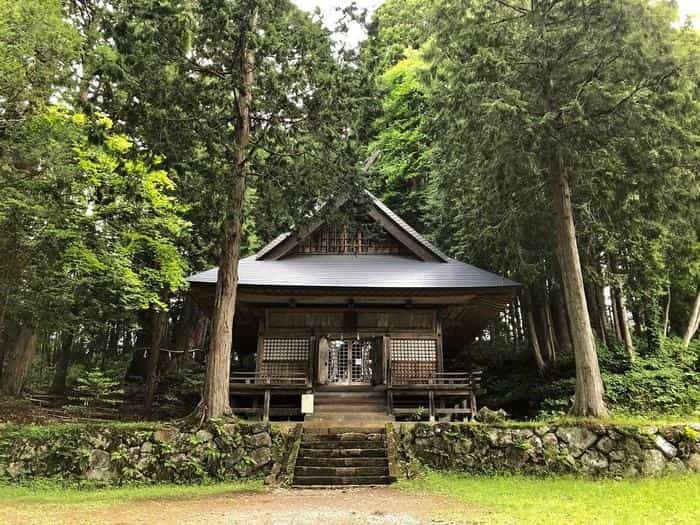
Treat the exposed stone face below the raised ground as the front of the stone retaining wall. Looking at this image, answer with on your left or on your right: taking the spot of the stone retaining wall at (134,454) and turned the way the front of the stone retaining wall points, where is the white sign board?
on your left

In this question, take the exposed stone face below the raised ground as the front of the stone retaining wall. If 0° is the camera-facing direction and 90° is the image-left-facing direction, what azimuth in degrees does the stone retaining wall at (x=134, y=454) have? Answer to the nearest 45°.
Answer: approximately 0°

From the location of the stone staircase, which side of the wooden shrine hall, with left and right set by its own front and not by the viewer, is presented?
front

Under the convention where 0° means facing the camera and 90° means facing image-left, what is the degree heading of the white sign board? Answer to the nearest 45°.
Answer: approximately 0°

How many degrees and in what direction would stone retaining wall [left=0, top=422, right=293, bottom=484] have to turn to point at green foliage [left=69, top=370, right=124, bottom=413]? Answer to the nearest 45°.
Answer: approximately 180°

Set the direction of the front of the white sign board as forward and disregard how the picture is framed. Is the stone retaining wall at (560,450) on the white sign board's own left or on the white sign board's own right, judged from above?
on the white sign board's own left

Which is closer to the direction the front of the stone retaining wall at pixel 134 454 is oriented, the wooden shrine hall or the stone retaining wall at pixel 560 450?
the stone retaining wall

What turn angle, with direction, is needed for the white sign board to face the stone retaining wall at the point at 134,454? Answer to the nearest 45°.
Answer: approximately 45° to its right

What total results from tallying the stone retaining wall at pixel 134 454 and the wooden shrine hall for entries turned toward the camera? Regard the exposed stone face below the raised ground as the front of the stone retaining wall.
2

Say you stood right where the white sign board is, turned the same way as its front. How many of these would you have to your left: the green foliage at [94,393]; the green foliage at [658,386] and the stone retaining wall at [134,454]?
1
